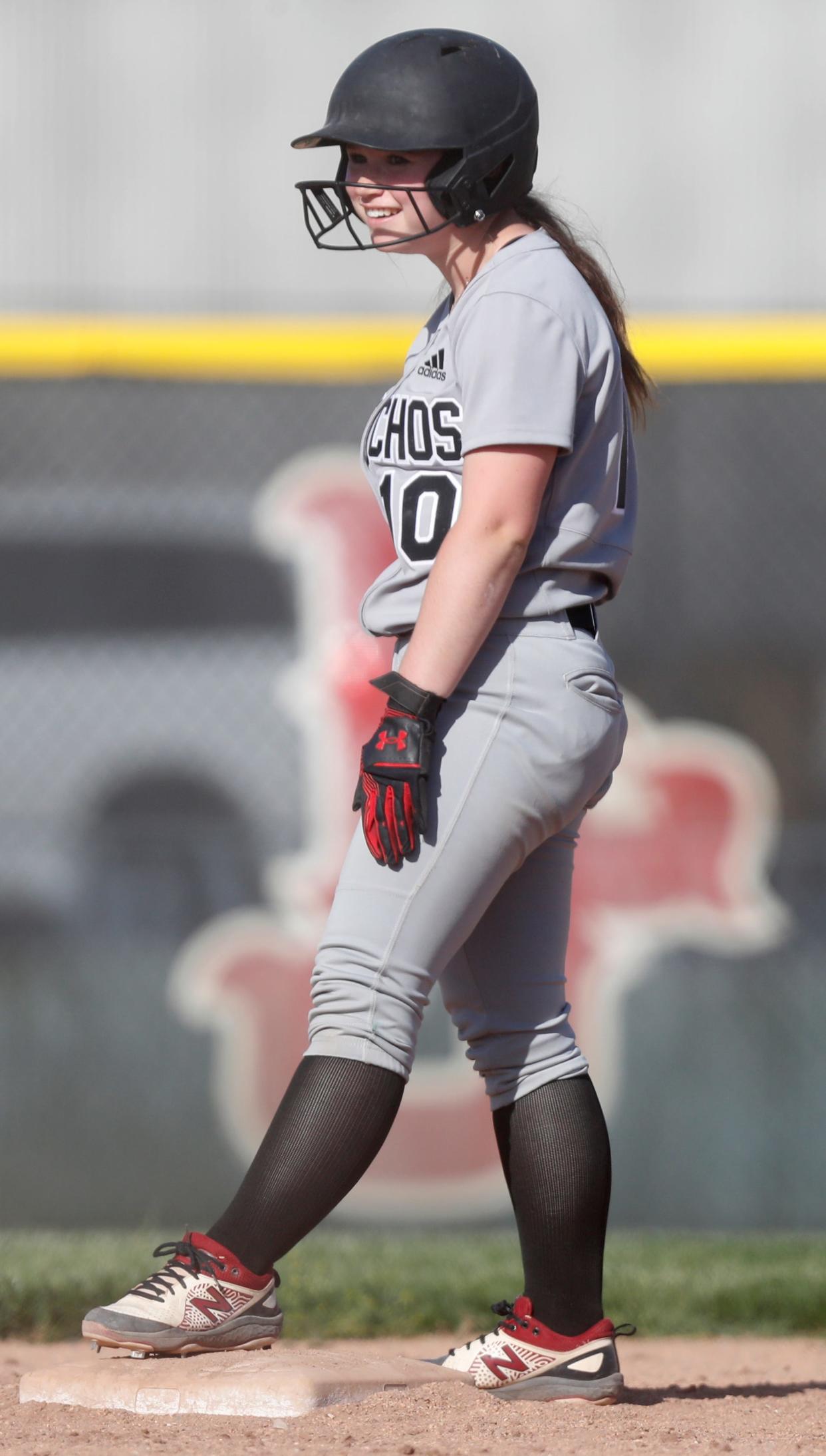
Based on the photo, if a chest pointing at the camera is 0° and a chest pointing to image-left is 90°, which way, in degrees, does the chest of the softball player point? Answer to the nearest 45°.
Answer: approximately 90°

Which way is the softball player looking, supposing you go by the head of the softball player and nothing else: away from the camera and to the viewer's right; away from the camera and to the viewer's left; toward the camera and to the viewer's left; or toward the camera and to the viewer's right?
toward the camera and to the viewer's left
